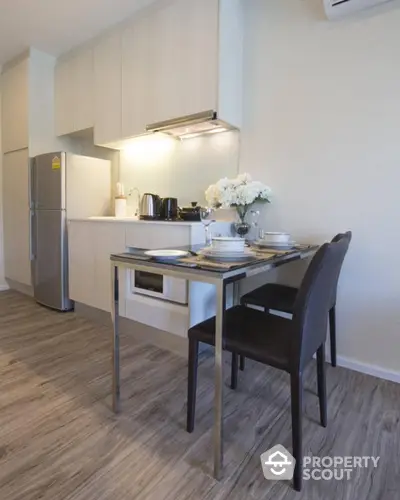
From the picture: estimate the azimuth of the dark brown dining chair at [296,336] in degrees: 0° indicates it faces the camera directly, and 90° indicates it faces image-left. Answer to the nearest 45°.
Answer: approximately 135°

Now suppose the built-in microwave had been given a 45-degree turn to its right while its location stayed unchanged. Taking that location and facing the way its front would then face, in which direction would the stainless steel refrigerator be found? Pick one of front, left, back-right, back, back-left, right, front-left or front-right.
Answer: front-right

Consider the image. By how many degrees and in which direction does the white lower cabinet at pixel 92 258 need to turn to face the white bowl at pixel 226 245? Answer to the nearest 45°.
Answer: approximately 45° to its left

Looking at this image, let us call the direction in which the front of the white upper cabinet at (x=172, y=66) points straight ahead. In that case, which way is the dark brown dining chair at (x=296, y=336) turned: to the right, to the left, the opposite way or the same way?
to the right

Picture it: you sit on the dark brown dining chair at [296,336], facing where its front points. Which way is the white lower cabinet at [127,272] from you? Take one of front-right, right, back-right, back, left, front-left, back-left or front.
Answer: front

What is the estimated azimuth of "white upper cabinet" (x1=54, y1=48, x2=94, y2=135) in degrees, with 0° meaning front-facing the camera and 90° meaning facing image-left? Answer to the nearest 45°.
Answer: approximately 45°

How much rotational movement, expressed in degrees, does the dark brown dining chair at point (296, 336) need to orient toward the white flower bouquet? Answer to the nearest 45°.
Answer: approximately 45° to its right

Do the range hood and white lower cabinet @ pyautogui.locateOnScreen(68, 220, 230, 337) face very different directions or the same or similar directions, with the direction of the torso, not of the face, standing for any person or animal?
same or similar directions

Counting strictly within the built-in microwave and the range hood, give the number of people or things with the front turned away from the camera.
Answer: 0

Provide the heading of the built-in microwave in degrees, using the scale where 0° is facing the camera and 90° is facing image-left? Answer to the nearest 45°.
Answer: approximately 45°

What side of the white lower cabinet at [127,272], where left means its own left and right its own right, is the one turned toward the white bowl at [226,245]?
left

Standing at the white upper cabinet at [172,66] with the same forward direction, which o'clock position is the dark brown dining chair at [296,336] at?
The dark brown dining chair is roughly at 10 o'clock from the white upper cabinet.

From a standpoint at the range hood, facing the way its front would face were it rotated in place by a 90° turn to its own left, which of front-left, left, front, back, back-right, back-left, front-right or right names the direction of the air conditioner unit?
front
